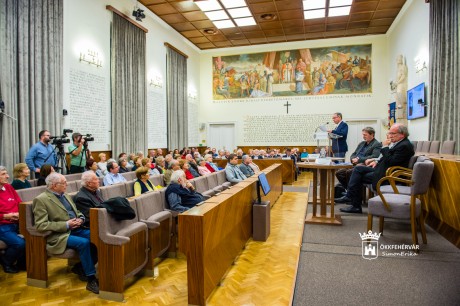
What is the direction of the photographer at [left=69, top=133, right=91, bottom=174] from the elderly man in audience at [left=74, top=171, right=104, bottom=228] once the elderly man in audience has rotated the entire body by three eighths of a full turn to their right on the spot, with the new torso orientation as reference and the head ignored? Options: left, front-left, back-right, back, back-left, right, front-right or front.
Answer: back-right

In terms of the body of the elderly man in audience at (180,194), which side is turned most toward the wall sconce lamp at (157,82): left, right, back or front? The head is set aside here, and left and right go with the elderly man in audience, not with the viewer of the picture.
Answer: left

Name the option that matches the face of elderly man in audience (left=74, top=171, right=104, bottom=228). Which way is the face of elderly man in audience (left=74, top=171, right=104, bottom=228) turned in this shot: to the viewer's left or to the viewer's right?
to the viewer's right

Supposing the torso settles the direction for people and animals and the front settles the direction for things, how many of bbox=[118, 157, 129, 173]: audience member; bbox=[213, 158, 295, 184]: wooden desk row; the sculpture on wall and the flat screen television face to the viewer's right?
1

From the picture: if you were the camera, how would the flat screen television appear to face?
facing the viewer and to the left of the viewer

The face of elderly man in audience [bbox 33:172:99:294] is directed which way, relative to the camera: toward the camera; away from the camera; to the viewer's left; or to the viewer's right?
to the viewer's right

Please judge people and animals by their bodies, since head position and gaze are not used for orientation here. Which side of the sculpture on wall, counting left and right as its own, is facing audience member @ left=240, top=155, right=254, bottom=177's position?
front

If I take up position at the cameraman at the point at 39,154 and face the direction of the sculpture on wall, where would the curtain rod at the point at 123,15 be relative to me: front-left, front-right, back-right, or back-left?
front-left

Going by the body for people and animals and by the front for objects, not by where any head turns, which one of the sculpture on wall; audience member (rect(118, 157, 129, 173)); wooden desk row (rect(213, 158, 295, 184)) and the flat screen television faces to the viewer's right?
the audience member

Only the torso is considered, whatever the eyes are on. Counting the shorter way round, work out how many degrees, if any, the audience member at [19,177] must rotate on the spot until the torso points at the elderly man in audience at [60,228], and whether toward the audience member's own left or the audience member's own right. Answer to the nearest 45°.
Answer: approximately 90° to the audience member's own right

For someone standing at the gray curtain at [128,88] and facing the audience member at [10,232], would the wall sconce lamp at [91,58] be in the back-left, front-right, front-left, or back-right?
front-right

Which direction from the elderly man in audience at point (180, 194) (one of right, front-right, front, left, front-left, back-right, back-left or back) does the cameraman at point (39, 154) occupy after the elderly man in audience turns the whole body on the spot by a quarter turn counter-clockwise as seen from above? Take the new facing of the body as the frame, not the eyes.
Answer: front-left

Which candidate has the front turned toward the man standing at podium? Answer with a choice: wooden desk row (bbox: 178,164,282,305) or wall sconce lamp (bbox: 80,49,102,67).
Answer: the wall sconce lamp
